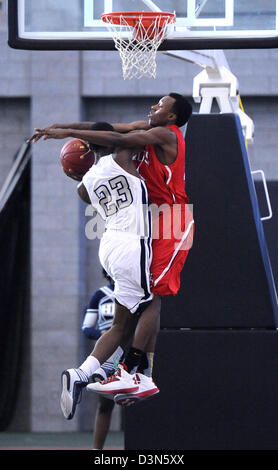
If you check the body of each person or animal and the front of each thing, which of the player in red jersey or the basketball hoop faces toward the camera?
the basketball hoop

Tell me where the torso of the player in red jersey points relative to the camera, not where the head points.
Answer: to the viewer's left

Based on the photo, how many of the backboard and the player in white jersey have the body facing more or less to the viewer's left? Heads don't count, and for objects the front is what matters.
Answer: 0

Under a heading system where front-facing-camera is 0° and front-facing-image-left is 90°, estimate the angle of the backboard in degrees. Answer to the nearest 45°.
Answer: approximately 0°

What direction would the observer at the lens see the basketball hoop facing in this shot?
facing the viewer

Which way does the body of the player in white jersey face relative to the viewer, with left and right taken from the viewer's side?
facing away from the viewer and to the right of the viewer

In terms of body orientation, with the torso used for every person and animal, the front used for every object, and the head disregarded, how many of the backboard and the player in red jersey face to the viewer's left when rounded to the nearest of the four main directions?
1

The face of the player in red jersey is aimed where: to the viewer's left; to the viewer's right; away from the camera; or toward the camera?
to the viewer's left
